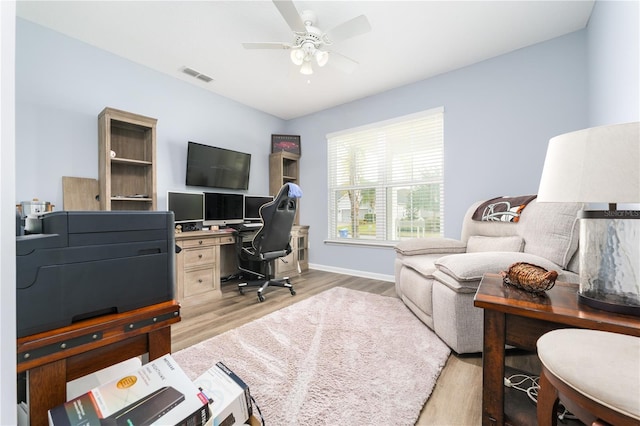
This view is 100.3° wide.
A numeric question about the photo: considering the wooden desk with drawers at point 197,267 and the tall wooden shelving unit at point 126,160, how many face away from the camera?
0

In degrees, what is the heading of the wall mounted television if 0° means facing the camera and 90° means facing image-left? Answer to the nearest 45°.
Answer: approximately 315°

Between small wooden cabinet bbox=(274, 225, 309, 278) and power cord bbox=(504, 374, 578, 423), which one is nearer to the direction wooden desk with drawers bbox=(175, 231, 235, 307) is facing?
the power cord

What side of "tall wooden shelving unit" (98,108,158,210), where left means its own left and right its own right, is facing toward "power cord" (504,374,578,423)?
front

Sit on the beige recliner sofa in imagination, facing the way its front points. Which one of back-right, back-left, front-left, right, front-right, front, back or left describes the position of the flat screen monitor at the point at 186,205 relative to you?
front-right

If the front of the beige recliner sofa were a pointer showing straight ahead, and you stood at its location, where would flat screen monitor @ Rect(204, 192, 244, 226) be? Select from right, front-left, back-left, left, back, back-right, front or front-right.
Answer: front-right

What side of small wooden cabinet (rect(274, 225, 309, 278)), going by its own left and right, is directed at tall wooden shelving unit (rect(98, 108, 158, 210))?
right

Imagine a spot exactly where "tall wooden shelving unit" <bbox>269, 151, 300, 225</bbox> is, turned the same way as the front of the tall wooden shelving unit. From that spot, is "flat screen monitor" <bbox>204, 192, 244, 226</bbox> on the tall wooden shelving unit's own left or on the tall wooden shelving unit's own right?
on the tall wooden shelving unit's own right

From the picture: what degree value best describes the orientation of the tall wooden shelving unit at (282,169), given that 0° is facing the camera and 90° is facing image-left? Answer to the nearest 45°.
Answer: approximately 315°

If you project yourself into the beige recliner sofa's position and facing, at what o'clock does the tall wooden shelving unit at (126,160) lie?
The tall wooden shelving unit is roughly at 1 o'clock from the beige recliner sofa.

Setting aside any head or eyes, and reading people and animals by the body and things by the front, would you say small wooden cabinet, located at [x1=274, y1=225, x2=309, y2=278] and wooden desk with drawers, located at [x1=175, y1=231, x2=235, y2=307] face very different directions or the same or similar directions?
same or similar directions

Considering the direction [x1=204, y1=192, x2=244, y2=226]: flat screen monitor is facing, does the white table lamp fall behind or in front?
in front

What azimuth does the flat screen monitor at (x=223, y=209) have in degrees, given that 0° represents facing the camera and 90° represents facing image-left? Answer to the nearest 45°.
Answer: approximately 315°
